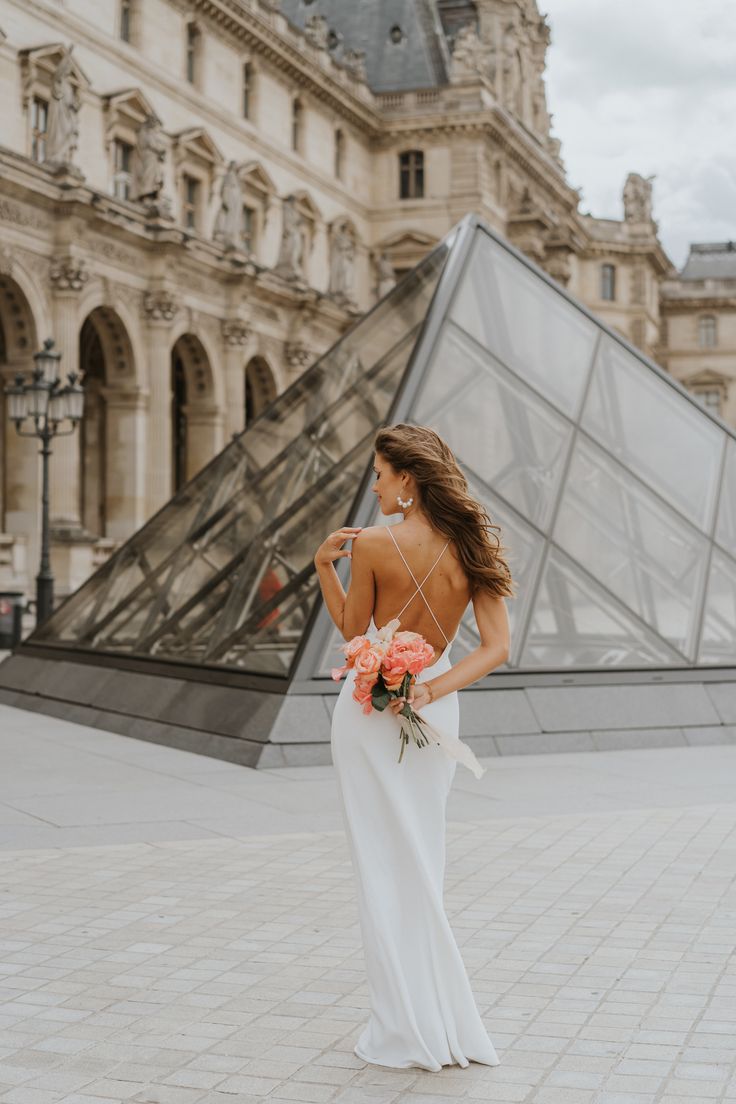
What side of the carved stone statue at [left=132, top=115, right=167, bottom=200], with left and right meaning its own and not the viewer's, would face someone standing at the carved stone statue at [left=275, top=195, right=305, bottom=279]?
left

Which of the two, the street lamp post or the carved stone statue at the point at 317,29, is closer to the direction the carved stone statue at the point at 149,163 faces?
the street lamp post

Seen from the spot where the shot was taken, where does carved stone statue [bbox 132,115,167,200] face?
facing the viewer and to the right of the viewer

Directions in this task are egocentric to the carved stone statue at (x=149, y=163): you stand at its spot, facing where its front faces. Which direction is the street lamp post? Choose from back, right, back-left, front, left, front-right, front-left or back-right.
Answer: front-right

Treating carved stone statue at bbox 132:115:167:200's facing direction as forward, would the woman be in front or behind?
in front

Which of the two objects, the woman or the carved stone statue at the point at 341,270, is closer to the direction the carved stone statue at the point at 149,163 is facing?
the woman

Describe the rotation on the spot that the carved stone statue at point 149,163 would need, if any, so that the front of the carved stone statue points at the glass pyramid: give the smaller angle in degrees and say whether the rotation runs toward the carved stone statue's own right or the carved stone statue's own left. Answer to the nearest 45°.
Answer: approximately 45° to the carved stone statue's own right

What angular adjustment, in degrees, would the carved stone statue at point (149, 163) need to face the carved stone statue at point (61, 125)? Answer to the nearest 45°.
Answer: approximately 90° to its right

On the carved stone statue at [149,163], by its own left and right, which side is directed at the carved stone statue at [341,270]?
left

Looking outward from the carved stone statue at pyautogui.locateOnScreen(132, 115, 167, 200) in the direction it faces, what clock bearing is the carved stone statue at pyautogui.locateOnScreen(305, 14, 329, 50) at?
the carved stone statue at pyautogui.locateOnScreen(305, 14, 329, 50) is roughly at 8 o'clock from the carved stone statue at pyautogui.locateOnScreen(132, 115, 167, 200).
